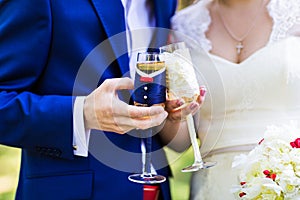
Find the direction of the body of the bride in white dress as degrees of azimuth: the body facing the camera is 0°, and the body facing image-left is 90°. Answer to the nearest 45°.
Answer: approximately 0°

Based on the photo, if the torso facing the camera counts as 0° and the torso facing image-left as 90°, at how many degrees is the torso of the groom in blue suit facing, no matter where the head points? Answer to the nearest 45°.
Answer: approximately 315°

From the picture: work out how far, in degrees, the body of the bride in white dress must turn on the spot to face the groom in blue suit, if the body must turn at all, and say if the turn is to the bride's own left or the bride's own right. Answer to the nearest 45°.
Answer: approximately 45° to the bride's own right
